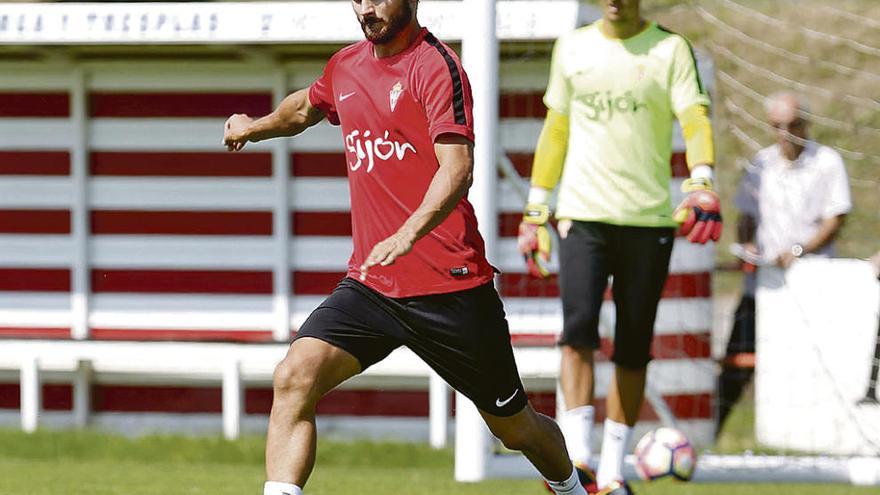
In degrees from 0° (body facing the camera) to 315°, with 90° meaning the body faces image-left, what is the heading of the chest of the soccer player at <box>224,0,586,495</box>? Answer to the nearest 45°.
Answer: approximately 45°

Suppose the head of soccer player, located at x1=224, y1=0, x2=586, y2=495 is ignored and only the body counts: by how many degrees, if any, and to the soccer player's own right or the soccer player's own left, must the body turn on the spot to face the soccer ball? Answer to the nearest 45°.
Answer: approximately 180°

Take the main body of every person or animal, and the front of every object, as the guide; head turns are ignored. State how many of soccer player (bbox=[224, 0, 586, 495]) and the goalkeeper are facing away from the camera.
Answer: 0

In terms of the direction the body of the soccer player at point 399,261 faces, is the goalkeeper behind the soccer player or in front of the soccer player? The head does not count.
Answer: behind

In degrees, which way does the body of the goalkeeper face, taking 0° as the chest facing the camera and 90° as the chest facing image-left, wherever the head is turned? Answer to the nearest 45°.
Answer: approximately 0°
